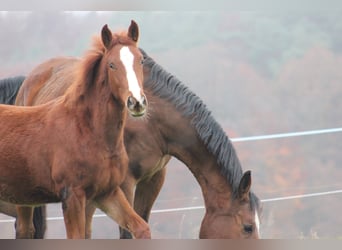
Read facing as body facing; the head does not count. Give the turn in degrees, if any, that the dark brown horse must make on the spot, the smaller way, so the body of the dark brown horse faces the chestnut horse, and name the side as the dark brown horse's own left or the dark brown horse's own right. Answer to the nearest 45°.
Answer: approximately 135° to the dark brown horse's own right

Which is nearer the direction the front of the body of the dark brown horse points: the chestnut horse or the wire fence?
the wire fence

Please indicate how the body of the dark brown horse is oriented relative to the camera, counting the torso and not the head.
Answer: to the viewer's right
